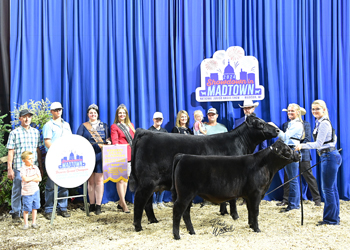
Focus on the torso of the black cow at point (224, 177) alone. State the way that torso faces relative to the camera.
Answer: to the viewer's right

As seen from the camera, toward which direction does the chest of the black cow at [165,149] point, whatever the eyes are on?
to the viewer's right

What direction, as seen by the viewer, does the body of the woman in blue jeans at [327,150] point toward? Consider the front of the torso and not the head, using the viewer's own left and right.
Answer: facing to the left of the viewer

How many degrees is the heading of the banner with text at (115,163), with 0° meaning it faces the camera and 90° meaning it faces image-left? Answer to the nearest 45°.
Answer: approximately 0°

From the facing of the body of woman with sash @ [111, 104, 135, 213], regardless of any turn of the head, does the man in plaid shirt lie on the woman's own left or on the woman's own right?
on the woman's own right

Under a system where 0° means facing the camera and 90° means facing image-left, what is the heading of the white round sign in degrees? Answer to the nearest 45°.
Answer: approximately 0°
